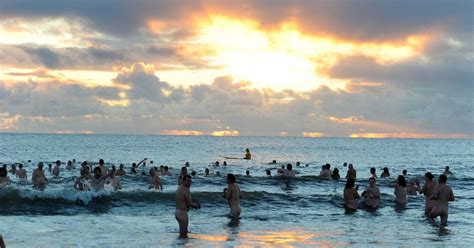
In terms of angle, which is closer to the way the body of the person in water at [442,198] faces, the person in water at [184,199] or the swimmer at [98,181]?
the swimmer

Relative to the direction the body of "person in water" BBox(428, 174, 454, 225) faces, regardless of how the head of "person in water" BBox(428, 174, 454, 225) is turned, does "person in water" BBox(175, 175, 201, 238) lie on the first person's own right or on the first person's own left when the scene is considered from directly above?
on the first person's own left

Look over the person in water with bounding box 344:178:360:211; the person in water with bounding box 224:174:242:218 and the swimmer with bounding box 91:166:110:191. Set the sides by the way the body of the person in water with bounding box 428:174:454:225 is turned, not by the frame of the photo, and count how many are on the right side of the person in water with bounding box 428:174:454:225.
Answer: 0

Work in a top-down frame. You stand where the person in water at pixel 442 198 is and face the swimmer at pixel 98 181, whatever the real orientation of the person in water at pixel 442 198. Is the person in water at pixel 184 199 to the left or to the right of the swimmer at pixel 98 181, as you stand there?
left

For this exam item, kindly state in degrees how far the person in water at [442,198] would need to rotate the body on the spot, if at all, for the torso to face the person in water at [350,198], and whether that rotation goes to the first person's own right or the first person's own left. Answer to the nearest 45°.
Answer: approximately 45° to the first person's own left

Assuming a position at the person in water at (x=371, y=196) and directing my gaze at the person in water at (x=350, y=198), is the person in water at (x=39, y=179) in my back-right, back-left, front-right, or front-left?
front-right

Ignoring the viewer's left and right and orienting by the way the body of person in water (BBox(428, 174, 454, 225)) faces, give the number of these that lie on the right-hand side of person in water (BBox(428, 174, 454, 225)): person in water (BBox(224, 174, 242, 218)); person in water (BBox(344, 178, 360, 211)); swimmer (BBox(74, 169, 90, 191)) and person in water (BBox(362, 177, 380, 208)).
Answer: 0

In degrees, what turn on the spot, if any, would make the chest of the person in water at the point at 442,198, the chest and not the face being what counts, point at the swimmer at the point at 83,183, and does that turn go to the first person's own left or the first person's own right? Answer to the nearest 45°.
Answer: approximately 90° to the first person's own left

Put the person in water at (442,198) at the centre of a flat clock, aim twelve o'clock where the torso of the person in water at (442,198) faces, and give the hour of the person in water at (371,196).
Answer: the person in water at (371,196) is roughly at 11 o'clock from the person in water at (442,198).

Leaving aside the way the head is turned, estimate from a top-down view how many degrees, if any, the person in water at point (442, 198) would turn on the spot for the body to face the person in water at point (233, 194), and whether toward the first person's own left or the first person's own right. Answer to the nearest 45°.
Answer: approximately 90° to the first person's own left

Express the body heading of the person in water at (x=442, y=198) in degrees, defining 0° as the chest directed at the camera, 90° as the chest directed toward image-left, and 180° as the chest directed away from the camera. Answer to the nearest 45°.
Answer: approximately 180°

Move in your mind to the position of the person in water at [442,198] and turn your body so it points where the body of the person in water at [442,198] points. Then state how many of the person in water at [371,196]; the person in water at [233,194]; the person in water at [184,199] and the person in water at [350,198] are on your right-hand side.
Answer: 0

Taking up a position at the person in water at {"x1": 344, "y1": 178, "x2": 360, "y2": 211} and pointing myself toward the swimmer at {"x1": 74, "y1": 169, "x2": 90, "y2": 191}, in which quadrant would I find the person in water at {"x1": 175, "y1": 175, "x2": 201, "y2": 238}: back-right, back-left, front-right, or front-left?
front-left

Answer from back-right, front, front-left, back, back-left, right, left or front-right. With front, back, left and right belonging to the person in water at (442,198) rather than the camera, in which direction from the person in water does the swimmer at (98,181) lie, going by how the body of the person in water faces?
left
